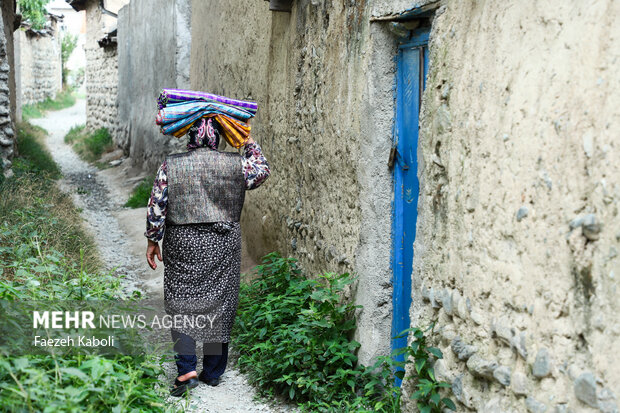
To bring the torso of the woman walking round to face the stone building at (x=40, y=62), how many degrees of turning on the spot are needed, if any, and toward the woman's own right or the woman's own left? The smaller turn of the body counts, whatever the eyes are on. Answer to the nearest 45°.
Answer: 0° — they already face it

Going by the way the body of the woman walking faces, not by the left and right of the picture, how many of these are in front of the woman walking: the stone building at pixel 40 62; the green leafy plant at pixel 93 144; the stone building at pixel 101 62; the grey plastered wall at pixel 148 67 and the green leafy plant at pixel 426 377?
4

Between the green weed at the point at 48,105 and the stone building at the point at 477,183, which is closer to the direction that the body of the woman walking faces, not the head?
the green weed

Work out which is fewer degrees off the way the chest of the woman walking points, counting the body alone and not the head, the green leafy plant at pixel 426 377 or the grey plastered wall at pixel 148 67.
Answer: the grey plastered wall

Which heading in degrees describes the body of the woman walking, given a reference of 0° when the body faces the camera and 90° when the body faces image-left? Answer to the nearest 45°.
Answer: approximately 180°

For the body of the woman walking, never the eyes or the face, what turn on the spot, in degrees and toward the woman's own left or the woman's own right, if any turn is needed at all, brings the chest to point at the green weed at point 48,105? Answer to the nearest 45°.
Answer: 0° — they already face it

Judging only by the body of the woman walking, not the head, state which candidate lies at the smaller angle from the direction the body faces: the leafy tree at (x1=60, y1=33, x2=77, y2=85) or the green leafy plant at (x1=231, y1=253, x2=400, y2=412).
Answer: the leafy tree

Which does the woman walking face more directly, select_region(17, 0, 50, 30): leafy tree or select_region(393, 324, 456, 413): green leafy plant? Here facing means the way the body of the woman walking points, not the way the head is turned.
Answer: the leafy tree

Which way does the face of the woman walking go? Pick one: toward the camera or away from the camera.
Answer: away from the camera

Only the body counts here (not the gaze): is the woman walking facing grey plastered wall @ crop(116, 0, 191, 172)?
yes

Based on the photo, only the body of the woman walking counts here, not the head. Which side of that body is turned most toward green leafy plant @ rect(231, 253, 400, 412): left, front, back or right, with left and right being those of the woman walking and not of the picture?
right
